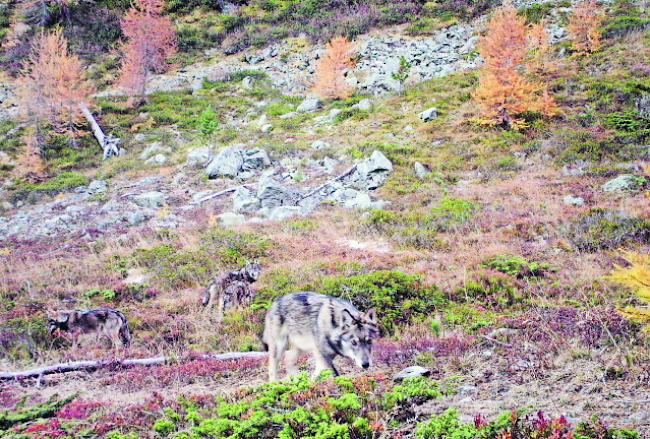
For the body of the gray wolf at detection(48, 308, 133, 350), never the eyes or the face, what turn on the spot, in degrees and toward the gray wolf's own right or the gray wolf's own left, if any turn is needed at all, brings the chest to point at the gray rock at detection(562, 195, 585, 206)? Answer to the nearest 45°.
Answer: approximately 180°

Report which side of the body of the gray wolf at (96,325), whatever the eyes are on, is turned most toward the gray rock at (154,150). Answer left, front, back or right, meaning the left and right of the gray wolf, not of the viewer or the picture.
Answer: right

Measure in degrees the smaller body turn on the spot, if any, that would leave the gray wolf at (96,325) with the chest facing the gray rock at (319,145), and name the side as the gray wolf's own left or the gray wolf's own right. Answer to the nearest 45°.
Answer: approximately 135° to the gray wolf's own right

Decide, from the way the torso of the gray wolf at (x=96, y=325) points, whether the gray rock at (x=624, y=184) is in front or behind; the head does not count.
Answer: behind

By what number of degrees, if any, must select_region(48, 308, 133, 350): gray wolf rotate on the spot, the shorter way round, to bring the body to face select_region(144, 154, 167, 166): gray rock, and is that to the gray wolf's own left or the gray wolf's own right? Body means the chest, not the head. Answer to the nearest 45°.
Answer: approximately 90° to the gray wolf's own right

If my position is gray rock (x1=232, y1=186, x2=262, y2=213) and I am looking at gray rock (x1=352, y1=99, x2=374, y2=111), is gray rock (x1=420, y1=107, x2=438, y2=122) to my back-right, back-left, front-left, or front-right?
front-right

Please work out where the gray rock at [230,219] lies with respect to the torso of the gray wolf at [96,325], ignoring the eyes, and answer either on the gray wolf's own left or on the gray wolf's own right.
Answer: on the gray wolf's own right

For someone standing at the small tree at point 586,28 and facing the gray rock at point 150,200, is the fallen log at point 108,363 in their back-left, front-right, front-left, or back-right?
front-left

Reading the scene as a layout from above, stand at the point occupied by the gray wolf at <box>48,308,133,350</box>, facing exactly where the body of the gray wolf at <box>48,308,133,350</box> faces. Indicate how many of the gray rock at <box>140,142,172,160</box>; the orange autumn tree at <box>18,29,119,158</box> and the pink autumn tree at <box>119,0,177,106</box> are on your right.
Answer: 3

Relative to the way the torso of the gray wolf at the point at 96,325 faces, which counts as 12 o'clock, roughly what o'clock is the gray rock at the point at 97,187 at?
The gray rock is roughly at 3 o'clock from the gray wolf.

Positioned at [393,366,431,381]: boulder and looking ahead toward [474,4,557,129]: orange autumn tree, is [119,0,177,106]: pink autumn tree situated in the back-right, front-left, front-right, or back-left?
front-left

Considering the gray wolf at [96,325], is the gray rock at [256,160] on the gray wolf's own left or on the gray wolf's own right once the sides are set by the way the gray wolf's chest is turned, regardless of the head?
on the gray wolf's own right

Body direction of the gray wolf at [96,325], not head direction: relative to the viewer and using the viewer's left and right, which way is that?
facing to the left of the viewer
